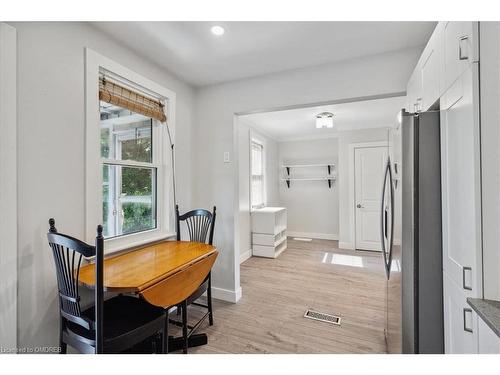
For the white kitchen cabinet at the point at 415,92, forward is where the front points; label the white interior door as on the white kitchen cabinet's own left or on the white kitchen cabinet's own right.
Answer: on the white kitchen cabinet's own right

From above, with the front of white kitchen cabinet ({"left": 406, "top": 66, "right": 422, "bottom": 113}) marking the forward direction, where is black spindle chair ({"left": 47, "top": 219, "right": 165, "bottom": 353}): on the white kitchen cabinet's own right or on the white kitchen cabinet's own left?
on the white kitchen cabinet's own left

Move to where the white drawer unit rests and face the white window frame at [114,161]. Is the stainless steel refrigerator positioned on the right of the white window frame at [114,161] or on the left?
left

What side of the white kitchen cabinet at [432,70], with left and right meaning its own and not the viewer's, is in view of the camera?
left

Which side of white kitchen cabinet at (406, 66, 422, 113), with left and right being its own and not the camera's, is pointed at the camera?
left

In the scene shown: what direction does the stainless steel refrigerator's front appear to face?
to the viewer's left
